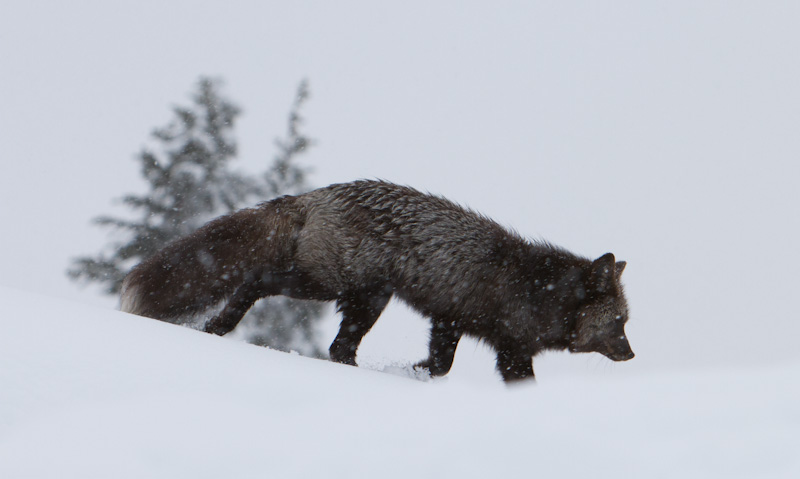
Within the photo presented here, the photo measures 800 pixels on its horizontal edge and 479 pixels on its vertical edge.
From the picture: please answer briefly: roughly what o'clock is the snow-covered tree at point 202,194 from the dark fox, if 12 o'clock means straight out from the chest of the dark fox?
The snow-covered tree is roughly at 8 o'clock from the dark fox.

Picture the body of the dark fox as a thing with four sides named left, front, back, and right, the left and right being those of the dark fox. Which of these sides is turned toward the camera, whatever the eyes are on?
right
